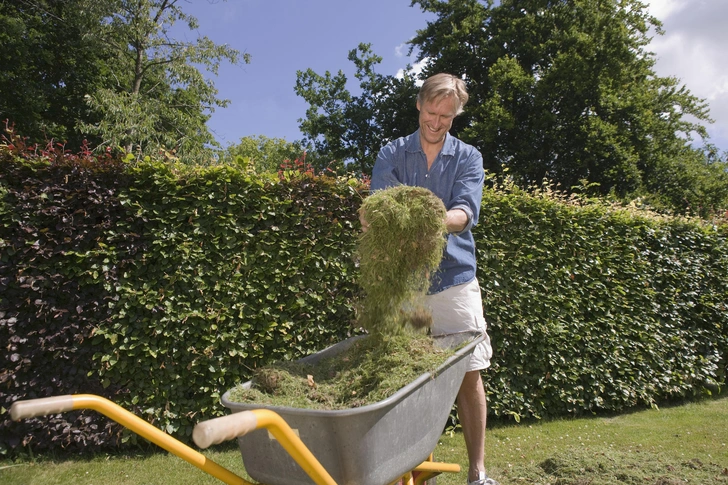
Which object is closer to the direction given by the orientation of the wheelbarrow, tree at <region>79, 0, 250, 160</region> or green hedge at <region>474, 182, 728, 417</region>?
the green hedge

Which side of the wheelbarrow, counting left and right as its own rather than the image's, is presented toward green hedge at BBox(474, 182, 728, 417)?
front

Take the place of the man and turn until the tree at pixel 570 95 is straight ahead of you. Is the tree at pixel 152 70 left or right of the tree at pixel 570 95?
left

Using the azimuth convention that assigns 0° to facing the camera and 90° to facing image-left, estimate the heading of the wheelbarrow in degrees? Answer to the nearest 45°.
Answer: approximately 225°

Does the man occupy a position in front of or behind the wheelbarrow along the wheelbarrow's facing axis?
in front

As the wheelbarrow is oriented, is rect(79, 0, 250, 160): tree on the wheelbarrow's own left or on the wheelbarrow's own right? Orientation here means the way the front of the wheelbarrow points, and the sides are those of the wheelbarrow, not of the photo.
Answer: on the wheelbarrow's own left

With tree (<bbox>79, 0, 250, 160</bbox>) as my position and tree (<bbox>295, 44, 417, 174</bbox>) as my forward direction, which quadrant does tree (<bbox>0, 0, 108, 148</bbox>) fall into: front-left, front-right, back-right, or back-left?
back-left

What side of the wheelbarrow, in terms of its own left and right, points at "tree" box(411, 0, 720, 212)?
front

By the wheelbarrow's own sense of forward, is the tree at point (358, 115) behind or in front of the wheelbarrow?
in front

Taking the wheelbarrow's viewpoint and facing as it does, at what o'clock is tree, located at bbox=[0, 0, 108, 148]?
The tree is roughly at 10 o'clock from the wheelbarrow.
